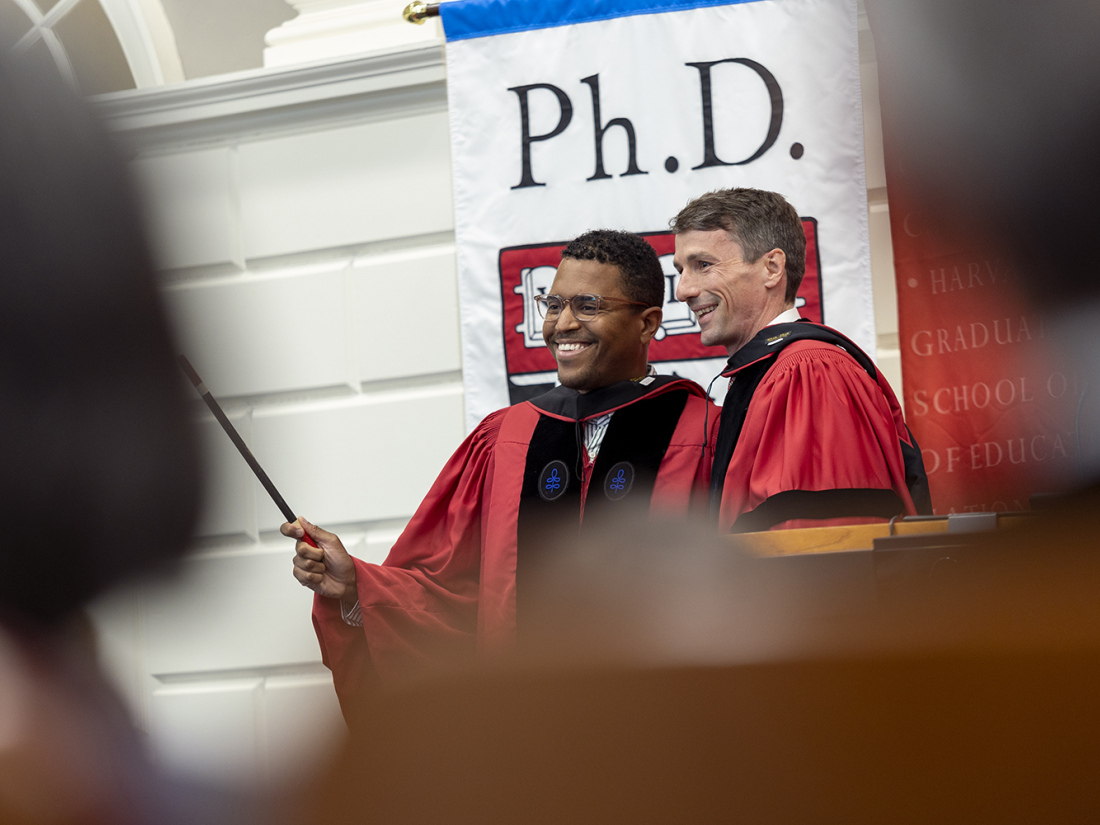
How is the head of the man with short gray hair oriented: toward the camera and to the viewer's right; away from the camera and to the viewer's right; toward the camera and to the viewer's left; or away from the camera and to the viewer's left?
toward the camera and to the viewer's left

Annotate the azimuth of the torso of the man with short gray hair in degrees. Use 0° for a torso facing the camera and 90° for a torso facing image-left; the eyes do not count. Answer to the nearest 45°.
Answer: approximately 90°

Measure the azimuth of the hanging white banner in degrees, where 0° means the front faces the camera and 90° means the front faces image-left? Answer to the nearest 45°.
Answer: approximately 0°
